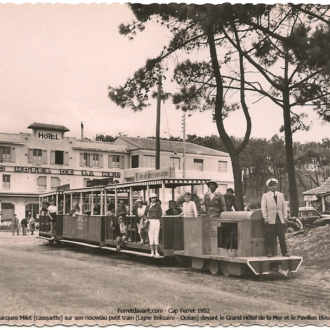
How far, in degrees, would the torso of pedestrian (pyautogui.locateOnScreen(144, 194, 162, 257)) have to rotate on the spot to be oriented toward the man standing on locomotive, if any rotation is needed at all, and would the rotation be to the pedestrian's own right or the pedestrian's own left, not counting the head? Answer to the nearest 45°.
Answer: approximately 45° to the pedestrian's own left

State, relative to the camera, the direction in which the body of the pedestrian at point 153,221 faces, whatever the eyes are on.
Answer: toward the camera

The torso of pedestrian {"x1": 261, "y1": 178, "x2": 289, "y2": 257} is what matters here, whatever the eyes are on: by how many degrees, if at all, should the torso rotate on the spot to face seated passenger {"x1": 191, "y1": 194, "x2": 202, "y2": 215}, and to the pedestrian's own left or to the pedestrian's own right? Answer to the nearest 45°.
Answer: approximately 135° to the pedestrian's own right

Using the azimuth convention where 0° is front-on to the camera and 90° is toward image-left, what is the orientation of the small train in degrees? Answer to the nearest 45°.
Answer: approximately 315°

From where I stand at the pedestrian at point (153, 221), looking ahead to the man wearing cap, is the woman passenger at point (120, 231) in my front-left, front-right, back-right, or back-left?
back-left

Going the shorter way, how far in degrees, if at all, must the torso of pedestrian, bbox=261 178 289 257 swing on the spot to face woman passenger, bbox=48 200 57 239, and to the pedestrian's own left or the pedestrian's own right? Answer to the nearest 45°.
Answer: approximately 135° to the pedestrian's own right

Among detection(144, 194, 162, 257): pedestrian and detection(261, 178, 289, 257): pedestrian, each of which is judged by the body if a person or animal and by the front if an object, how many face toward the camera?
2

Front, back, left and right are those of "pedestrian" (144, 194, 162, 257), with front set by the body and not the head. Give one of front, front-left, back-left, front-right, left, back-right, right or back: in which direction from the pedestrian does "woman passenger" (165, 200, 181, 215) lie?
back-left

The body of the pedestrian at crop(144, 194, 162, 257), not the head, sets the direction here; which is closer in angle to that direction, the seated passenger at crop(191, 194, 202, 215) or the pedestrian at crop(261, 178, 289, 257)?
the pedestrian

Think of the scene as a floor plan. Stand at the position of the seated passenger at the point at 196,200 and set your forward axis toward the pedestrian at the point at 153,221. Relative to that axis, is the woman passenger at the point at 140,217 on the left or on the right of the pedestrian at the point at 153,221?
right

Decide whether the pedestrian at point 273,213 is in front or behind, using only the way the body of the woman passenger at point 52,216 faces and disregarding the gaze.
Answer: in front

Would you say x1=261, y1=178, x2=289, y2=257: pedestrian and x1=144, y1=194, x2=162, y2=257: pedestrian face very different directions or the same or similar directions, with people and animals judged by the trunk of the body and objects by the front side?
same or similar directions

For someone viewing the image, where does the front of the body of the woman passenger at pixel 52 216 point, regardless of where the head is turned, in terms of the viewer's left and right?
facing the viewer and to the right of the viewer

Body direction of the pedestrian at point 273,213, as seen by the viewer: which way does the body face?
toward the camera

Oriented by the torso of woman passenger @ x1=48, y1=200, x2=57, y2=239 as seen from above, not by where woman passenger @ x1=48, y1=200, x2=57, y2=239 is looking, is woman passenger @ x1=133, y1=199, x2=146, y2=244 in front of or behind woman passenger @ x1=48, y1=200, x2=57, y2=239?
in front
